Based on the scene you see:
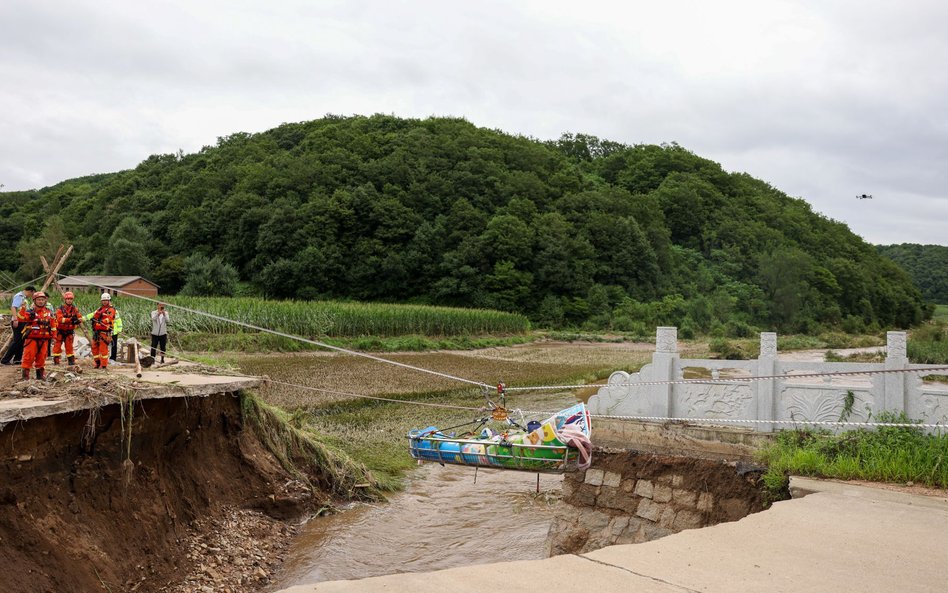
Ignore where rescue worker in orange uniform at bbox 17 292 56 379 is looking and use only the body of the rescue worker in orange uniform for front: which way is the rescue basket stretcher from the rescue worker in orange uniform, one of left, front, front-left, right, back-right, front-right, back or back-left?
front-left

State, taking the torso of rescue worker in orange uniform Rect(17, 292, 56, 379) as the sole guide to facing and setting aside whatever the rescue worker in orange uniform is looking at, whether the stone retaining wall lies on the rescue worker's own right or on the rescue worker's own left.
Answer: on the rescue worker's own left

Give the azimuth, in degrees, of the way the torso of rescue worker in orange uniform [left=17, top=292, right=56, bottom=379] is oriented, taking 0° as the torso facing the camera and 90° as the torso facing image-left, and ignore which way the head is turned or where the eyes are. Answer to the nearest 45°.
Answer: approximately 0°

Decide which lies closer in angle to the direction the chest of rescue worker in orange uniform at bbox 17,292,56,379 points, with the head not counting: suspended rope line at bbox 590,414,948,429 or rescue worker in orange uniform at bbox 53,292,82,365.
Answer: the suspended rope line
